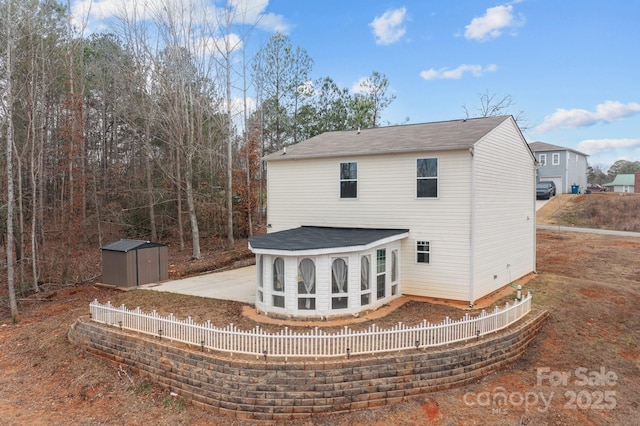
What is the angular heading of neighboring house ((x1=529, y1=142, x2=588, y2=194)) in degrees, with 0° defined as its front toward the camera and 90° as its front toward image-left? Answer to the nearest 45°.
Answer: approximately 45°

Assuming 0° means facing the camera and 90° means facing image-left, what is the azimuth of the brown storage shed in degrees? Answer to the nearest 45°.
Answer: approximately 315°

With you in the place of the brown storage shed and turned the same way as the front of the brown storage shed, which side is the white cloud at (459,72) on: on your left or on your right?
on your left

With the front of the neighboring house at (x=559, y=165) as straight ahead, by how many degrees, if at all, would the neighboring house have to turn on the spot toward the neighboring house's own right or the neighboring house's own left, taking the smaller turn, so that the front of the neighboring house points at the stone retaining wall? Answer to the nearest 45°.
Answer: approximately 45° to the neighboring house's own left
